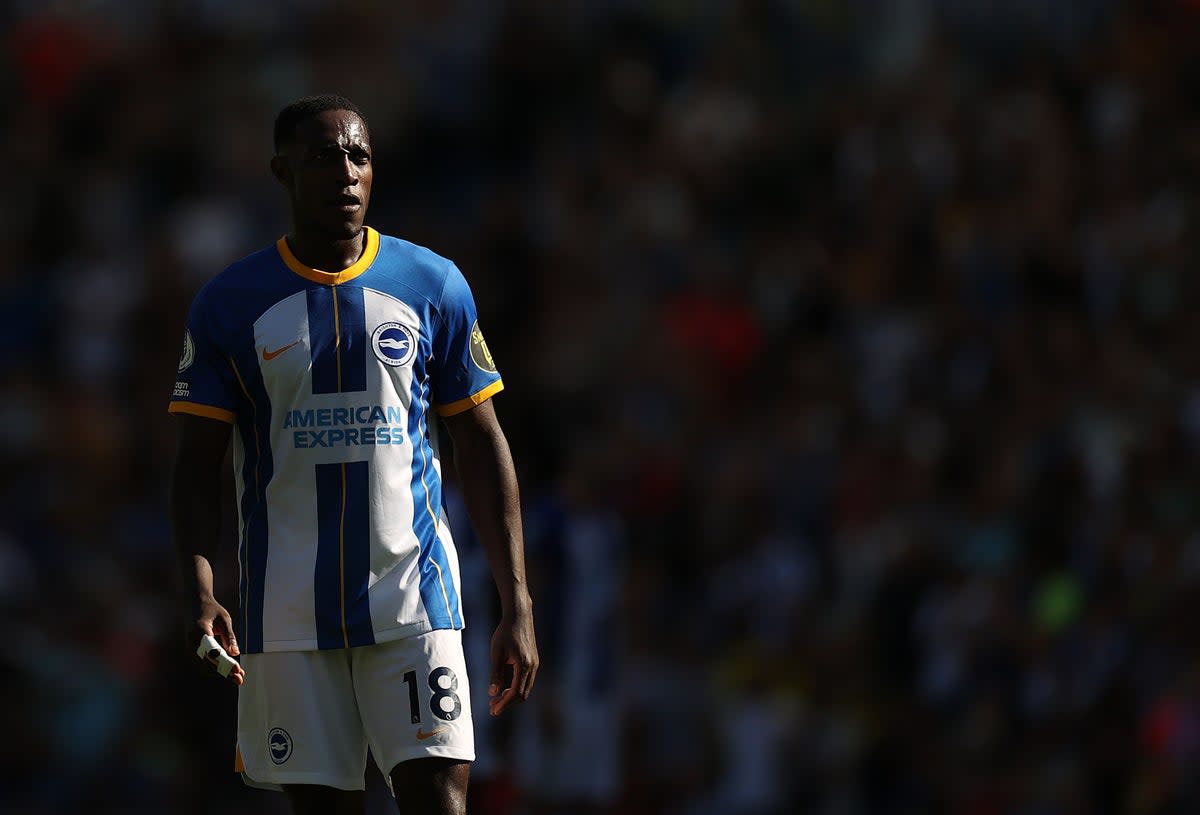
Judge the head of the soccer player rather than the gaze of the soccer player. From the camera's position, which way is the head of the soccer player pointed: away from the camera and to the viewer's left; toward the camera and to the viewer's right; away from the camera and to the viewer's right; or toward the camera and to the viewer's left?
toward the camera and to the viewer's right

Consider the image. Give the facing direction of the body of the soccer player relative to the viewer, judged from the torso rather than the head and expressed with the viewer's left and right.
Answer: facing the viewer
